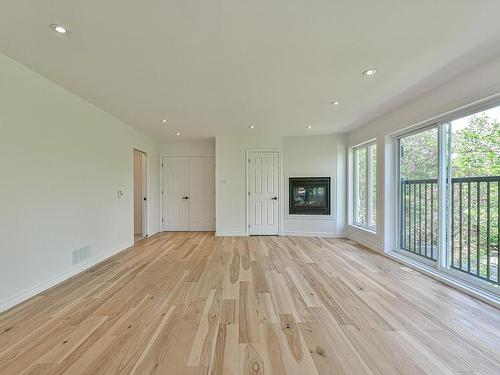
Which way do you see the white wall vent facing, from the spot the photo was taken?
facing the viewer and to the right of the viewer

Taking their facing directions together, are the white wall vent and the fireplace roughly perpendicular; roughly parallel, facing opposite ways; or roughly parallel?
roughly perpendicular

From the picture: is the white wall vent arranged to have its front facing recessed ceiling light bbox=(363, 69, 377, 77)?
yes

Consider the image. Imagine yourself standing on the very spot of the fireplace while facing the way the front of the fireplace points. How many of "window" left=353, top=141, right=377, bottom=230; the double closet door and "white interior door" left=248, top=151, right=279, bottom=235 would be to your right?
2

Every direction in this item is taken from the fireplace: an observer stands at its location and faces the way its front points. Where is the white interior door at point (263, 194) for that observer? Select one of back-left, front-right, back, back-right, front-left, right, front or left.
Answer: right

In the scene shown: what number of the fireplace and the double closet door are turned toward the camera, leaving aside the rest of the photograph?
2

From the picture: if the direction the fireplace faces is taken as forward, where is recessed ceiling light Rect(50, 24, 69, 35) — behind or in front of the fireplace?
in front

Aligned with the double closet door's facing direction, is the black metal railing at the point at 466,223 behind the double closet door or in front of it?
in front

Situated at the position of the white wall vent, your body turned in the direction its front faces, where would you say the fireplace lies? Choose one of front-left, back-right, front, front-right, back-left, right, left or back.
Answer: front-left

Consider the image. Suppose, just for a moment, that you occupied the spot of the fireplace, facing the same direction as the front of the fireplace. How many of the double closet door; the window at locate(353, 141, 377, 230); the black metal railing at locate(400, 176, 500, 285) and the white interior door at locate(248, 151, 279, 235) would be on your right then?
2

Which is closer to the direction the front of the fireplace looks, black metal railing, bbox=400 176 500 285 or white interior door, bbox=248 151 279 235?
the black metal railing
